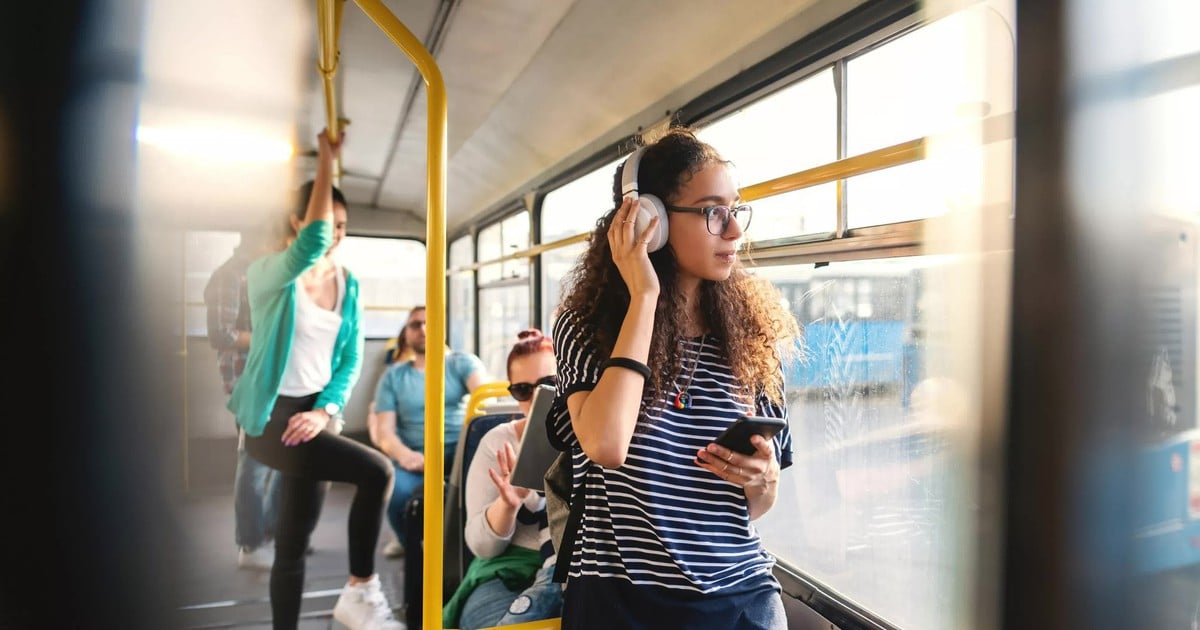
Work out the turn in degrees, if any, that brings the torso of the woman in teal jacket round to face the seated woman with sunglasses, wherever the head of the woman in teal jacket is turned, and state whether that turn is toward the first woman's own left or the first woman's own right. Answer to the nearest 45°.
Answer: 0° — they already face them

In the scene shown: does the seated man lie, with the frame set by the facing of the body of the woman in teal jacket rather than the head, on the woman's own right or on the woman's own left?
on the woman's own left

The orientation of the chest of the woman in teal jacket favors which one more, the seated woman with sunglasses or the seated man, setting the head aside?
the seated woman with sunglasses

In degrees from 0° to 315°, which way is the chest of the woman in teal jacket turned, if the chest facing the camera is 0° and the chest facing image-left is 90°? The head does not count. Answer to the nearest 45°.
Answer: approximately 315°
